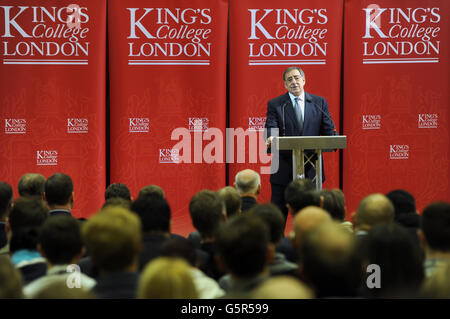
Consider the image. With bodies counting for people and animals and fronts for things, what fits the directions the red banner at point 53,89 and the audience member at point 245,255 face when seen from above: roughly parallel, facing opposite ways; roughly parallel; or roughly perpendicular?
roughly parallel, facing opposite ways

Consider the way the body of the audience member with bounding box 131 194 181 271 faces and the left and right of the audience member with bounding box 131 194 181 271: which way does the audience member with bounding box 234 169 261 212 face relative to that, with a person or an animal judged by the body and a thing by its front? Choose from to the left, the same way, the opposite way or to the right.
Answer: the same way

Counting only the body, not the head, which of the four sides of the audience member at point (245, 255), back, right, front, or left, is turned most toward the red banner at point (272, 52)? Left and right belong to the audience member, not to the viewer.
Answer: front

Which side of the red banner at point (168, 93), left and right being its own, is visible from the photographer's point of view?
front

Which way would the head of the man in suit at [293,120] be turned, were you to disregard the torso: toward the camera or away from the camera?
toward the camera

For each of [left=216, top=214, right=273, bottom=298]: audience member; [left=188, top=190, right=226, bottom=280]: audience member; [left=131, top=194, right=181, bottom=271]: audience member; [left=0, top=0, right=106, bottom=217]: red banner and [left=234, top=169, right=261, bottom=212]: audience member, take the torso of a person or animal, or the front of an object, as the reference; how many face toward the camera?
1

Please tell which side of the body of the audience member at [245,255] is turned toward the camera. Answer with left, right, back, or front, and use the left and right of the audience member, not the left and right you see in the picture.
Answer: back

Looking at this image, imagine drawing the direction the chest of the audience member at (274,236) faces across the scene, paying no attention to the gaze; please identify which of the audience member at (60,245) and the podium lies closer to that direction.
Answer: the podium

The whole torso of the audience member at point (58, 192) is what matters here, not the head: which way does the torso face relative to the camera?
away from the camera

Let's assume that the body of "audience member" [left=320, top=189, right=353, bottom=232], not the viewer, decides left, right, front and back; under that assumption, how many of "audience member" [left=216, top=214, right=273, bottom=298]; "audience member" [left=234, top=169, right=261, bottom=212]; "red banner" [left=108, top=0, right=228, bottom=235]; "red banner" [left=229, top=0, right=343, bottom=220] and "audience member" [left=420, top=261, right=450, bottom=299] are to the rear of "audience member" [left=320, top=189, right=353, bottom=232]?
2

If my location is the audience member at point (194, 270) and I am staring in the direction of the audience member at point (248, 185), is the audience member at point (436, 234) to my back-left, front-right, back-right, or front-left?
front-right

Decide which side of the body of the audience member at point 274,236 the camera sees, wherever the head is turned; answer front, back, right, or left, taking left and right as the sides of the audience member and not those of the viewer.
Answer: back

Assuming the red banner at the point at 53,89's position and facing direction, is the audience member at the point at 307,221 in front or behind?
in front

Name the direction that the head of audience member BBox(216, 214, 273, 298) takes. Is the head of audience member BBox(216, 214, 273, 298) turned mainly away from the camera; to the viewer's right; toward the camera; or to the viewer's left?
away from the camera

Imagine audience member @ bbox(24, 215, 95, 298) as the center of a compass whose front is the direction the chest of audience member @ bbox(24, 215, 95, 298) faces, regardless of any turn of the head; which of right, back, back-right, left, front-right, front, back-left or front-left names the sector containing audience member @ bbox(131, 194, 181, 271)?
front-right

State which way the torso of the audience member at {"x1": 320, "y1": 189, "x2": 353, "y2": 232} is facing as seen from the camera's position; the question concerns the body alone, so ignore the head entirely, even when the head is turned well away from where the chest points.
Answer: away from the camera

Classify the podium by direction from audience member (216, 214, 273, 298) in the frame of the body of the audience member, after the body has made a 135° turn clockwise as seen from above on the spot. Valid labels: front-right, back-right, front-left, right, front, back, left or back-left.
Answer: back-left

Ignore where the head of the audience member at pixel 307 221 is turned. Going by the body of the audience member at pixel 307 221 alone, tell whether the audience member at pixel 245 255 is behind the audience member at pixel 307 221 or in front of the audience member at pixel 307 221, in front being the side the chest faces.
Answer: behind

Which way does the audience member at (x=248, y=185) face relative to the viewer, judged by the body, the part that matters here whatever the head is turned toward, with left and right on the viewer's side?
facing away from the viewer

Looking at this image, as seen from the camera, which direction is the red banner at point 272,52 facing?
toward the camera

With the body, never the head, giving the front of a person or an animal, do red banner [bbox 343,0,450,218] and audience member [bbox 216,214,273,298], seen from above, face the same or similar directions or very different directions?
very different directions

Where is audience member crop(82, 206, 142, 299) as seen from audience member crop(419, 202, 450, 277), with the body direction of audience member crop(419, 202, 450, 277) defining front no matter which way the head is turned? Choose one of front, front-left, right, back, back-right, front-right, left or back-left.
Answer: back-left

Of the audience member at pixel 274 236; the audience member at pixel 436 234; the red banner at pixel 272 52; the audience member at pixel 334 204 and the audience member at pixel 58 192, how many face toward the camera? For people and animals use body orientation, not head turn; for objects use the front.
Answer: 1

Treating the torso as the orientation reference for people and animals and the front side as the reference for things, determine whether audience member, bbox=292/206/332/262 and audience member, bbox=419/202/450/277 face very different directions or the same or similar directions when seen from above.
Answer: same or similar directions

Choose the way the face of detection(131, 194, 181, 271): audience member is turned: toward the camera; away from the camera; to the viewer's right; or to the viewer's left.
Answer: away from the camera

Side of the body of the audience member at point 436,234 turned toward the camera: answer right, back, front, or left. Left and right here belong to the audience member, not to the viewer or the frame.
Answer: back
